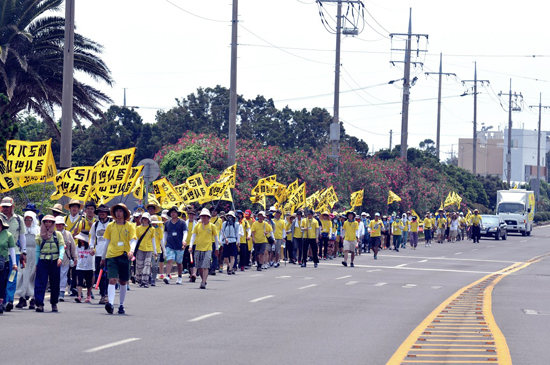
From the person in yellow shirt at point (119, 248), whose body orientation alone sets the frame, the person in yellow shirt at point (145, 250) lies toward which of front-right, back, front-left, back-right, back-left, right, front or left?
back

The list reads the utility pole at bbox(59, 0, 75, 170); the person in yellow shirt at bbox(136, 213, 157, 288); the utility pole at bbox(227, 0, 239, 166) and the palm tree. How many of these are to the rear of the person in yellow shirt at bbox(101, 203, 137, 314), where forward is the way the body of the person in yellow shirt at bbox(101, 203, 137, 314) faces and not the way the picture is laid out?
4

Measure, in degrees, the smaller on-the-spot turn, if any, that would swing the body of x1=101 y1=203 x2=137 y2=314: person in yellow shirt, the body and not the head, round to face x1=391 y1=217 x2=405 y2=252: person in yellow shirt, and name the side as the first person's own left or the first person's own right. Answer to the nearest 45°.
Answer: approximately 135° to the first person's own left

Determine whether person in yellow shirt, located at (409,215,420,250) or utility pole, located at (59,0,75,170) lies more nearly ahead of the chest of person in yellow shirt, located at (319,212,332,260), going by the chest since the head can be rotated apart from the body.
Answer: the utility pole

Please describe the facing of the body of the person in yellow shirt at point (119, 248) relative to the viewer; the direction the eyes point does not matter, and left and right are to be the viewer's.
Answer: facing the viewer

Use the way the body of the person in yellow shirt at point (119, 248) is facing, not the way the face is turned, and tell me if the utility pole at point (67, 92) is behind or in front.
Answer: behind

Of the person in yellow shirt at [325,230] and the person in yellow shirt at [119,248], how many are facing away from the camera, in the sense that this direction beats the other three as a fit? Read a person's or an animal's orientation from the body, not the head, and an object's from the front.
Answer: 0

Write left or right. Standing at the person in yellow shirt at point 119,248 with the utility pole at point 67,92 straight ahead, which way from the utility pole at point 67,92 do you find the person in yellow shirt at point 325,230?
right

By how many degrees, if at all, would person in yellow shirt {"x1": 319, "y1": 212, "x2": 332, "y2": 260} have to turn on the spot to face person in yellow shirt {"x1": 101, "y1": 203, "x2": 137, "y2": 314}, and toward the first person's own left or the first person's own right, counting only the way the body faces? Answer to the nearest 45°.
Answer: approximately 45° to the first person's own left

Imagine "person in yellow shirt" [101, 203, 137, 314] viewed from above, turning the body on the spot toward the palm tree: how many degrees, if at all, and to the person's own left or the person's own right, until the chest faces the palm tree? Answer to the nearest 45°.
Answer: approximately 180°

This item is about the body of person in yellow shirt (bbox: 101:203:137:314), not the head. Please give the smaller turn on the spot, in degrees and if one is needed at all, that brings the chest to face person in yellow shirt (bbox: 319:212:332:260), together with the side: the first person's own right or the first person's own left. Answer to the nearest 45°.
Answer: approximately 135° to the first person's own left

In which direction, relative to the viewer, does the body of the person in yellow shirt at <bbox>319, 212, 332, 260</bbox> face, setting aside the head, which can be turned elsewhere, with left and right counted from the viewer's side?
facing the viewer and to the left of the viewer

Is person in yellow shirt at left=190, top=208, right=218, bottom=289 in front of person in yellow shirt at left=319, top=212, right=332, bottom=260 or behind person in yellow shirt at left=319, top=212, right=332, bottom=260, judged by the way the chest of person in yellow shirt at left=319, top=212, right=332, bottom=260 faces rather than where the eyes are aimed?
in front
